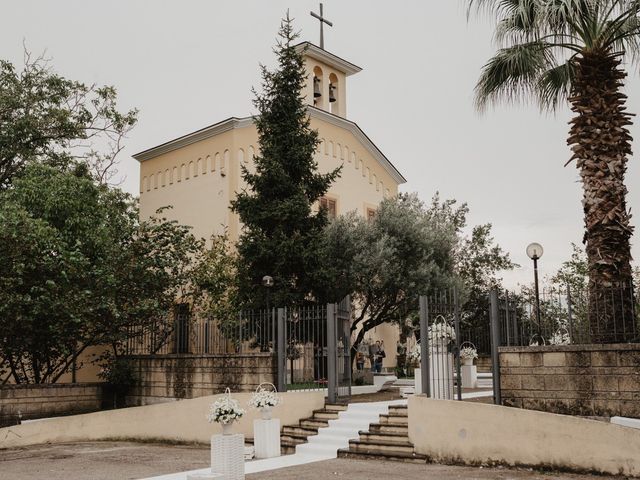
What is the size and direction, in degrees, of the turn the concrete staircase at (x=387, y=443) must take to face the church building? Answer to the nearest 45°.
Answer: approximately 180°

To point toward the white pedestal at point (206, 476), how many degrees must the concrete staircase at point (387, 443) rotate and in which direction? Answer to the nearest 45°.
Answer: approximately 45° to its right

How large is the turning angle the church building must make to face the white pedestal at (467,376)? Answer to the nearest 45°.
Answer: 0° — it already faces it

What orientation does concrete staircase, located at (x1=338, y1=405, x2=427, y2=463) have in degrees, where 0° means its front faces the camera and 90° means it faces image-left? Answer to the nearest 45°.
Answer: approximately 0°

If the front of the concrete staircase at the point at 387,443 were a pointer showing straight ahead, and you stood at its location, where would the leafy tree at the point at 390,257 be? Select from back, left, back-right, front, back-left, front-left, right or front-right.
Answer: back

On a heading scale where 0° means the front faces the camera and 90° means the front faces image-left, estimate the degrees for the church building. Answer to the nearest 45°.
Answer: approximately 315°

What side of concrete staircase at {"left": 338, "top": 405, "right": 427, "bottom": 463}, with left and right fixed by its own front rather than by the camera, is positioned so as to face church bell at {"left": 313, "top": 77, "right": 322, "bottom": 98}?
back

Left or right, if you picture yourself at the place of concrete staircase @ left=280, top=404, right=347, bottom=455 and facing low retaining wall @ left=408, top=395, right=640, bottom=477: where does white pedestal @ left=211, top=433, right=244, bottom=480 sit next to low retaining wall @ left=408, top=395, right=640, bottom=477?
right

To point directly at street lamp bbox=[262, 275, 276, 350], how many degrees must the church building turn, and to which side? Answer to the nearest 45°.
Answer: approximately 45° to its right
